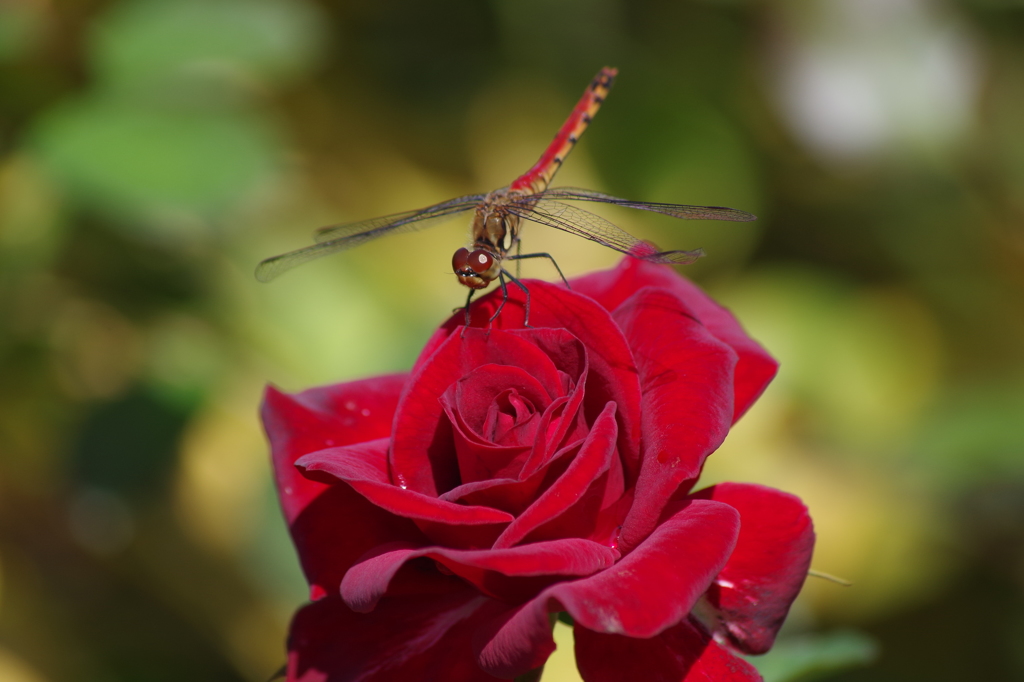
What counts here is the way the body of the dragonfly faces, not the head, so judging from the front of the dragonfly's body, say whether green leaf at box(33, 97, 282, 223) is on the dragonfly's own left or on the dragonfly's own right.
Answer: on the dragonfly's own right

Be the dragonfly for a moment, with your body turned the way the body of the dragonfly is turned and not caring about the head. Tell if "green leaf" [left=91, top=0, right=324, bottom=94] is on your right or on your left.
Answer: on your right

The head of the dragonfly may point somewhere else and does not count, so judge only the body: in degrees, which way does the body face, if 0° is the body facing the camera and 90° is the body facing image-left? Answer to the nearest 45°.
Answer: approximately 45°
